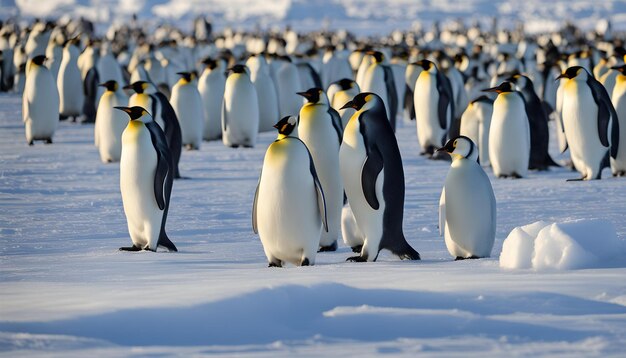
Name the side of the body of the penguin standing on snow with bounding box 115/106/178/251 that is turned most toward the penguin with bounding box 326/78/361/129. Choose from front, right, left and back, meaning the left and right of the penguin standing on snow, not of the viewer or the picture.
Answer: back

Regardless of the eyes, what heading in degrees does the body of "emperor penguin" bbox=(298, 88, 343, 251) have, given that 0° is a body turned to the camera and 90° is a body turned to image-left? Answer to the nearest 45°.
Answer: approximately 45°

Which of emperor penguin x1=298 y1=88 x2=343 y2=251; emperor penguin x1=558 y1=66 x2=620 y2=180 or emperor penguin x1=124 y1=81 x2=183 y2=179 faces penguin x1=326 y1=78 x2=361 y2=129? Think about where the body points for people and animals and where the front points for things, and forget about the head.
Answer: emperor penguin x1=558 y1=66 x2=620 y2=180

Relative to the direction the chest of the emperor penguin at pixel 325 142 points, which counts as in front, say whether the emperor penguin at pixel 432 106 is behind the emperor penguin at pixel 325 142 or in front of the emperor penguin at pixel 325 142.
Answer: behind

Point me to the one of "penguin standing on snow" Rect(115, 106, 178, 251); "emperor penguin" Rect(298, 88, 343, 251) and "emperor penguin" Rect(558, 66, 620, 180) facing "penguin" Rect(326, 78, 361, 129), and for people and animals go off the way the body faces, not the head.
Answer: "emperor penguin" Rect(558, 66, 620, 180)

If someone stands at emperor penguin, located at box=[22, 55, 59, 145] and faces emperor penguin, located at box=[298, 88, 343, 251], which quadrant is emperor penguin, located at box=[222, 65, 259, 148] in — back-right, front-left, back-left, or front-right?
front-left

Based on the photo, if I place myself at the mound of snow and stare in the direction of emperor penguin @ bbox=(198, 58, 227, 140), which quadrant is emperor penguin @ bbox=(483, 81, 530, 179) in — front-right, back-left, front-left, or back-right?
front-right

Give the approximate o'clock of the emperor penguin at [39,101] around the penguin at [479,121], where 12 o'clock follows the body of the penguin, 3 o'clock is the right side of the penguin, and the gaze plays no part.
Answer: The emperor penguin is roughly at 2 o'clock from the penguin.

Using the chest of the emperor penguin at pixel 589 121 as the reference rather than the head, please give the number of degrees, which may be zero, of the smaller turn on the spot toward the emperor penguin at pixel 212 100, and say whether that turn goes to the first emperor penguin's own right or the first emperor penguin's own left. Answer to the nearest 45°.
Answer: approximately 90° to the first emperor penguin's own right

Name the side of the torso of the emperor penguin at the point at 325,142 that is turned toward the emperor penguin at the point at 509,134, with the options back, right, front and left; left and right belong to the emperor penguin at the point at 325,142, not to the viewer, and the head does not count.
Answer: back

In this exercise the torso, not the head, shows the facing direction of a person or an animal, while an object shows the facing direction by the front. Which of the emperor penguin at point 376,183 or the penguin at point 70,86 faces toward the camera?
the penguin

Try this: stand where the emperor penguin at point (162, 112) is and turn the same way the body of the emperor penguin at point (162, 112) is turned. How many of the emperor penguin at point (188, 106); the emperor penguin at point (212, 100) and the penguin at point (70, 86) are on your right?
3

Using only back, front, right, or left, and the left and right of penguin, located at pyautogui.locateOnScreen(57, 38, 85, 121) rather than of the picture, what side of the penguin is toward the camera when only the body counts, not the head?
front

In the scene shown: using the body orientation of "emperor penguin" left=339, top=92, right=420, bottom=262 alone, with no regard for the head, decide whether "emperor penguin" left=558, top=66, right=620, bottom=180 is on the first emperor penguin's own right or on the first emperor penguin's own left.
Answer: on the first emperor penguin's own right

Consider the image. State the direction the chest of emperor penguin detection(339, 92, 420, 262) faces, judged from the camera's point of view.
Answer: to the viewer's left

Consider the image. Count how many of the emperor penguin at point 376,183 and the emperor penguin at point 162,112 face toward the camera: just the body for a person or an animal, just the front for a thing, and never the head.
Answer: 0
